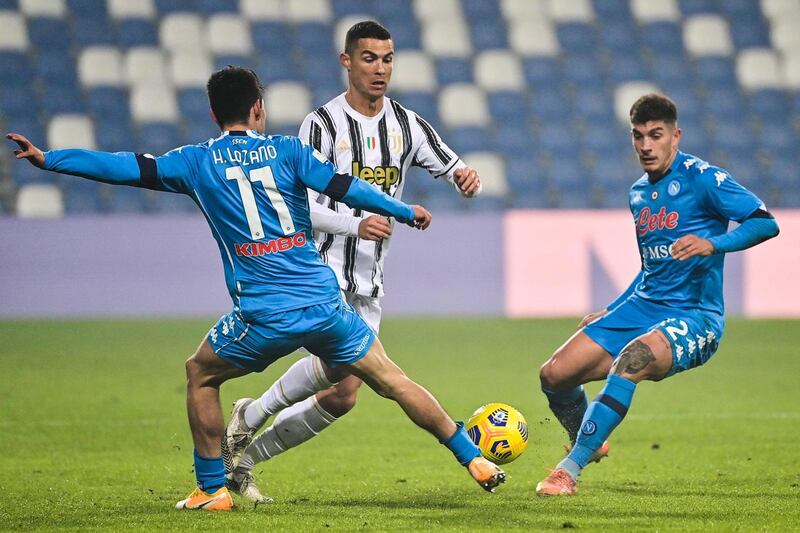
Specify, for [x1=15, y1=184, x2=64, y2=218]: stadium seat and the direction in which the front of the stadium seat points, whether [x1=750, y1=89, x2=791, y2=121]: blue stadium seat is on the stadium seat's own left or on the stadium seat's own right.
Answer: on the stadium seat's own left

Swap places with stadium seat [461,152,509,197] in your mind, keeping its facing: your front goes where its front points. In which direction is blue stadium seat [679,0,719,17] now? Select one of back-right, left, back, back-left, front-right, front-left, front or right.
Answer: back-left

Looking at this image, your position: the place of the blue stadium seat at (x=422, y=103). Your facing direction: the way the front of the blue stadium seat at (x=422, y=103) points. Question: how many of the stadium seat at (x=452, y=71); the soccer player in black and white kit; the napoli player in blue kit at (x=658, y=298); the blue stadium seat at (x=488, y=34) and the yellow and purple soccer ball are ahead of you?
3

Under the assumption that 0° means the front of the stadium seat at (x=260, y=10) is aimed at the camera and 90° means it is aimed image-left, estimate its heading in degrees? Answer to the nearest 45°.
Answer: approximately 0°

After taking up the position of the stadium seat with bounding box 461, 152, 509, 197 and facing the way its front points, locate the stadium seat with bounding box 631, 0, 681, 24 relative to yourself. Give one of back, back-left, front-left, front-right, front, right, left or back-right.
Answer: back-left
